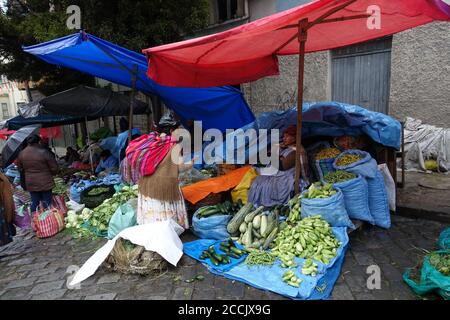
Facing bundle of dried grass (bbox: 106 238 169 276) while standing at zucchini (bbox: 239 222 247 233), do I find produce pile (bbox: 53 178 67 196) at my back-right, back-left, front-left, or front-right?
front-right

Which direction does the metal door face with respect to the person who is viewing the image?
facing the viewer and to the left of the viewer

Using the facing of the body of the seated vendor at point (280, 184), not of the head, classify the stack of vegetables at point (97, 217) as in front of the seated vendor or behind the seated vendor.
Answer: in front

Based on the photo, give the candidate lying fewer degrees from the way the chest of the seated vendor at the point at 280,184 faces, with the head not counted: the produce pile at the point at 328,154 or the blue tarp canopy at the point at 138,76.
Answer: the blue tarp canopy

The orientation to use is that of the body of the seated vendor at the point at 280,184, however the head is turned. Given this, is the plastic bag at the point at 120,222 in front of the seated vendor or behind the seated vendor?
in front

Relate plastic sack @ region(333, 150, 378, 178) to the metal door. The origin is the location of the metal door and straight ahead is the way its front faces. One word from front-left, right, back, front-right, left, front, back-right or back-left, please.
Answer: front-left

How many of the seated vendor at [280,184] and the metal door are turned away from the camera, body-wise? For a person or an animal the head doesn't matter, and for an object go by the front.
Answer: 0

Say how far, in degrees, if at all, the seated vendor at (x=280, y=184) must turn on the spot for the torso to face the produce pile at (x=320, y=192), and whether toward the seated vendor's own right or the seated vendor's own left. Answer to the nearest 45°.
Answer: approximately 135° to the seated vendor's own left

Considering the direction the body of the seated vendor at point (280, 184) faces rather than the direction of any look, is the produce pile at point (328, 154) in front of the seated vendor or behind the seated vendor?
behind

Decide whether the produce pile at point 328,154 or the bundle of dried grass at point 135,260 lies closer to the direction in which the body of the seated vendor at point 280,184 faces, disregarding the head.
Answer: the bundle of dried grass
